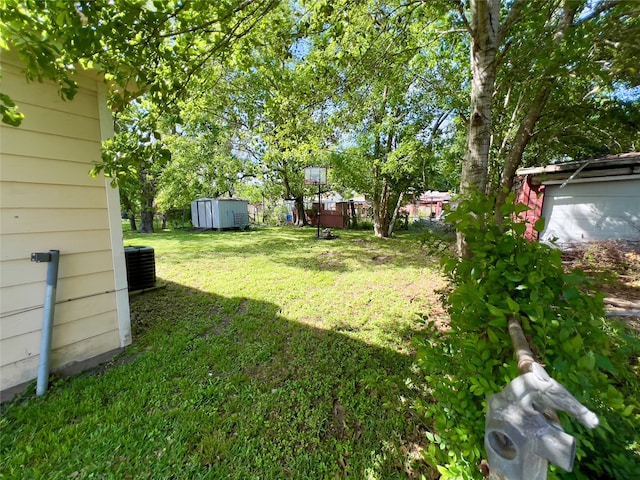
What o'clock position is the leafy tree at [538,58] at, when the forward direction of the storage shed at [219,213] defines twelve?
The leafy tree is roughly at 10 o'clock from the storage shed.

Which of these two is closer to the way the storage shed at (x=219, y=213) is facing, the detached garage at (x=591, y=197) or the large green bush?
the large green bush

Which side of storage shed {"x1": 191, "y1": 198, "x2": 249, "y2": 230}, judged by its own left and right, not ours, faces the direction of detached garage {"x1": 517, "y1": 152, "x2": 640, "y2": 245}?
left

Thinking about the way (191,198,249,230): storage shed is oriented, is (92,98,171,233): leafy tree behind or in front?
in front

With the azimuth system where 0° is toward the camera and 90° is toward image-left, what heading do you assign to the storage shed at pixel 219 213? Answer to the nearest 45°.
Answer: approximately 45°

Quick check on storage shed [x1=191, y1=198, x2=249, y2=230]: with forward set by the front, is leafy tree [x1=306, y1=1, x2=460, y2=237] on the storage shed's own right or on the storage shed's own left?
on the storage shed's own left

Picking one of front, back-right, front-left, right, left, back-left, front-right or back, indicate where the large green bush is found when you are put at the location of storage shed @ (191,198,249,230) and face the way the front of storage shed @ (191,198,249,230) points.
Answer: front-left
